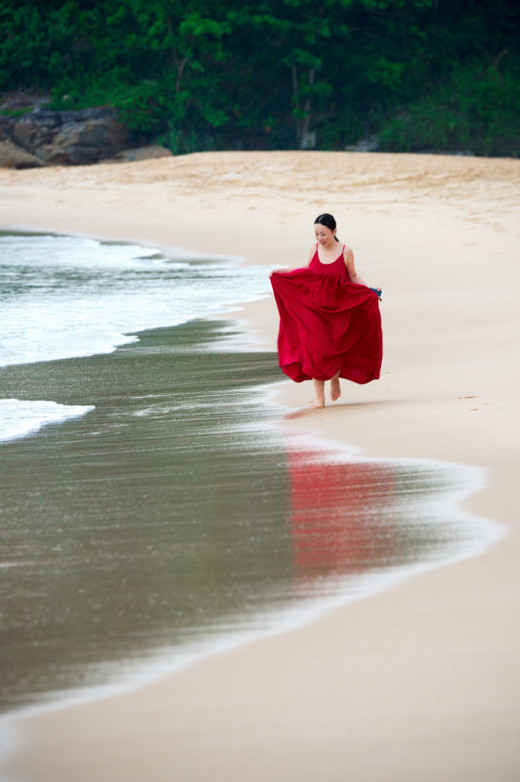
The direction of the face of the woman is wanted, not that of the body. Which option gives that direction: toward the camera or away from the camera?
toward the camera

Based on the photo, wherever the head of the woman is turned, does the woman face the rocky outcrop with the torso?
no

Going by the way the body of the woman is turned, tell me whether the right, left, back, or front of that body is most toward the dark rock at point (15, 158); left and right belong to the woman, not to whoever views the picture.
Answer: back

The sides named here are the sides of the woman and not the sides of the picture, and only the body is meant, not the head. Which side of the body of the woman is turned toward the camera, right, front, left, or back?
front
